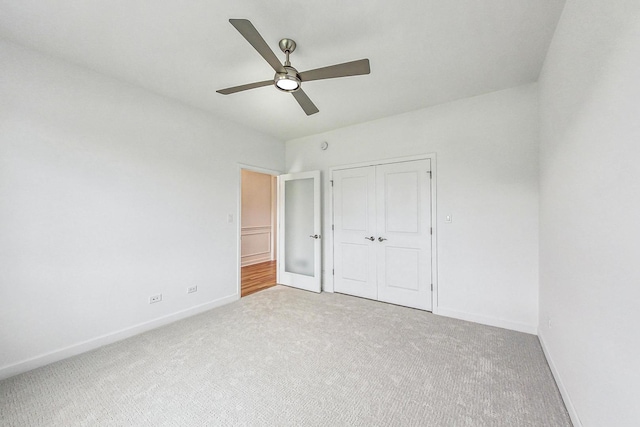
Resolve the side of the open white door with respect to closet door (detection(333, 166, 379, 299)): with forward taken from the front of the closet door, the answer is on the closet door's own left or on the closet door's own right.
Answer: on the closet door's own right

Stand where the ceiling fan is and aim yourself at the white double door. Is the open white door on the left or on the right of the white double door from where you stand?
left

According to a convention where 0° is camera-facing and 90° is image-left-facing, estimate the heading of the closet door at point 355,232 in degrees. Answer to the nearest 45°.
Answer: approximately 45°

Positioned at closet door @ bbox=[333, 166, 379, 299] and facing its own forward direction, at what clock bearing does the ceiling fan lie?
The ceiling fan is roughly at 11 o'clock from the closet door.
